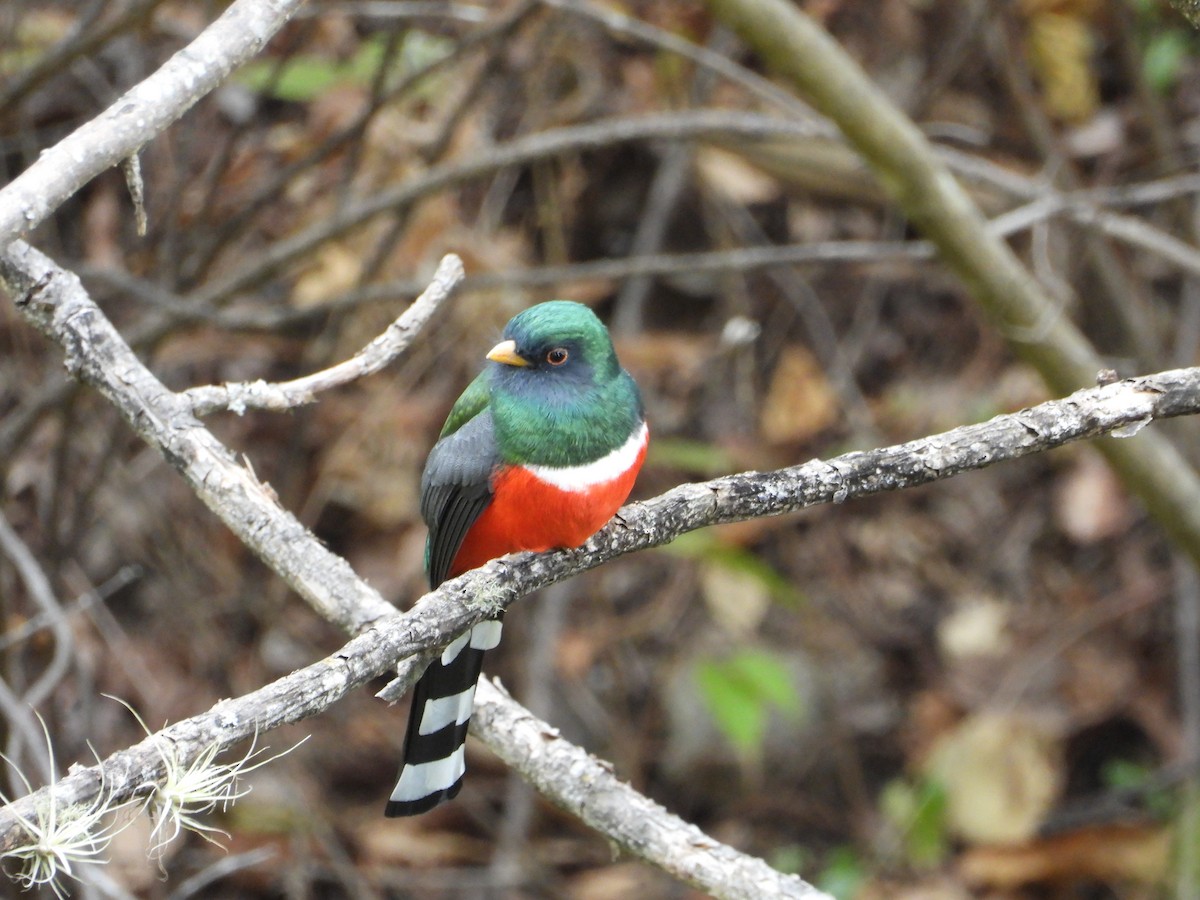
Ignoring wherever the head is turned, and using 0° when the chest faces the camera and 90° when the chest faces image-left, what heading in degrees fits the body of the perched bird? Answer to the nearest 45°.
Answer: approximately 315°

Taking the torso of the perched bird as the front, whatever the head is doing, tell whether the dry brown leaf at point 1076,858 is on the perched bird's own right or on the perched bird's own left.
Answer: on the perched bird's own left

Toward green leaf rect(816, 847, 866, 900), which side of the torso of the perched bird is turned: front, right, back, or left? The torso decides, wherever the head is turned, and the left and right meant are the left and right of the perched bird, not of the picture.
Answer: left

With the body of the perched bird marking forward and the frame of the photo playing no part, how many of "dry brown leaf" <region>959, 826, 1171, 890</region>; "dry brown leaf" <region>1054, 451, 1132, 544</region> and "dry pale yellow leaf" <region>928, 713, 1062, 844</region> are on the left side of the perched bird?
3
